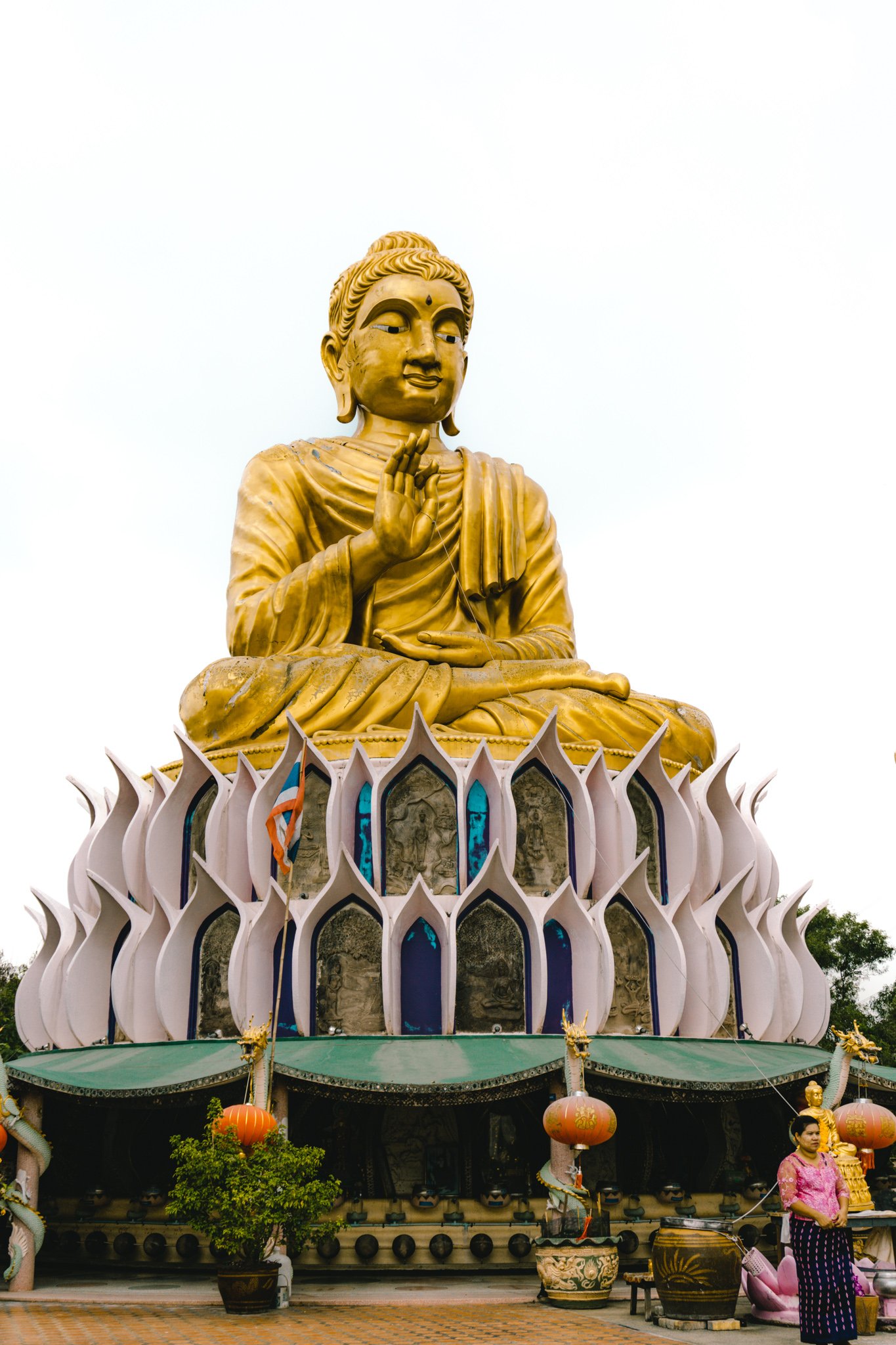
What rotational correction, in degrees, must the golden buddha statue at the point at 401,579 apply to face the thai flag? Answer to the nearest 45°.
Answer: approximately 45° to its right

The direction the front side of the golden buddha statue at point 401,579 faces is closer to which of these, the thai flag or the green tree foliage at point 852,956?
the thai flag

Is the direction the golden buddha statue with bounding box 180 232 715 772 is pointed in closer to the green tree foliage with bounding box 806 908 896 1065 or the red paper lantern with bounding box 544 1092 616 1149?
the red paper lantern

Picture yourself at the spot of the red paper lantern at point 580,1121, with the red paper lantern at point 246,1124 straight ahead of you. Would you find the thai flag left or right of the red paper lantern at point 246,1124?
right

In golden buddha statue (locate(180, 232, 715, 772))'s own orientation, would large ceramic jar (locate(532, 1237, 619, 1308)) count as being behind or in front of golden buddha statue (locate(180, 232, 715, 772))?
in front

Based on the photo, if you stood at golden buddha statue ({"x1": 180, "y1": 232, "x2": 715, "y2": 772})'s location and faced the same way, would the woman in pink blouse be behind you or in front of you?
in front

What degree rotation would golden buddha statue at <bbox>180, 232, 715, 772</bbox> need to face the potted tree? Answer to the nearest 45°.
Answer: approximately 45° to its right

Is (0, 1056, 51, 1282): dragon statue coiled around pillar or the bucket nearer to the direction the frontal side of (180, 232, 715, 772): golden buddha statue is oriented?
the bucket

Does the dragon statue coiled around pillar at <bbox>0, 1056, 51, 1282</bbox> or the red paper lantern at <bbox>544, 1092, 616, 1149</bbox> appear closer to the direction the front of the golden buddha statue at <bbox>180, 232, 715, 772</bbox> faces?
the red paper lantern

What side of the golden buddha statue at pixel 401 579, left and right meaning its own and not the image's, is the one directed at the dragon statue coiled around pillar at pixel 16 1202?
right

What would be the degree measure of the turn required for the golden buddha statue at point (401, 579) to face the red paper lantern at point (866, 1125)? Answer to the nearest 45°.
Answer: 0° — it already faces it

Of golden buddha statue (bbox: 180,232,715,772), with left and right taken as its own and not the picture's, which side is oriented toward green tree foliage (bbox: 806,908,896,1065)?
left

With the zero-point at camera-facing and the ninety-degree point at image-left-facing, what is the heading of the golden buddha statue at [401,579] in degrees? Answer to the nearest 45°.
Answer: approximately 315°
